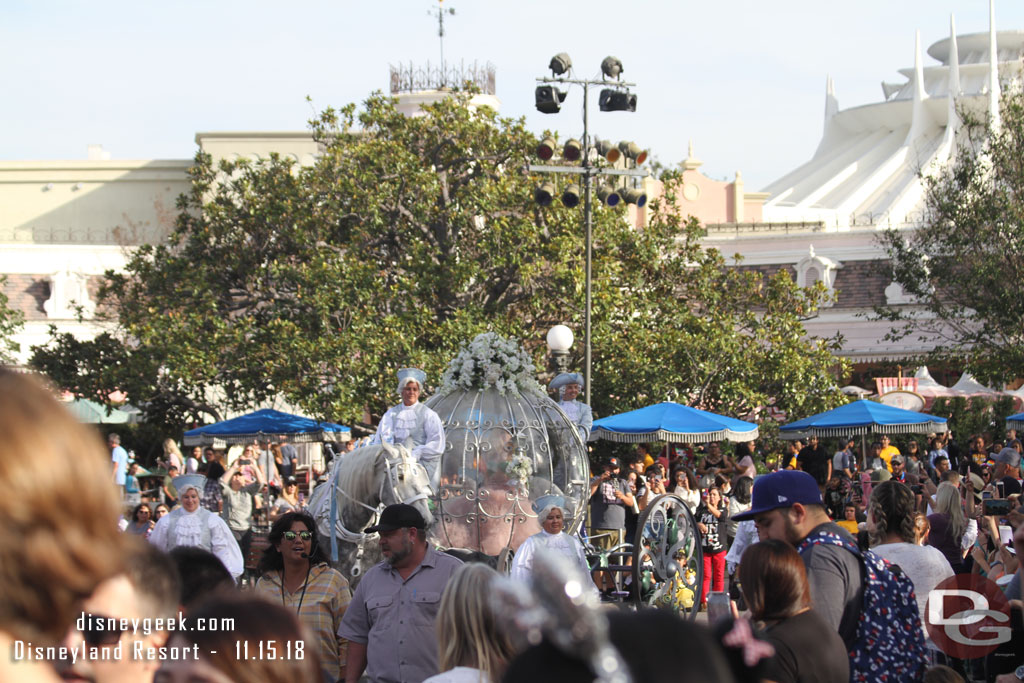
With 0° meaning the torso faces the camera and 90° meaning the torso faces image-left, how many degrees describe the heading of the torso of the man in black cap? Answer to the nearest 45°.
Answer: approximately 0°

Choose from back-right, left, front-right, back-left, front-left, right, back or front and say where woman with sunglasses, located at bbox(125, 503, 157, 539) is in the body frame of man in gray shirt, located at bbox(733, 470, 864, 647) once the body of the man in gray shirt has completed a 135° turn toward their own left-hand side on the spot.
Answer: back

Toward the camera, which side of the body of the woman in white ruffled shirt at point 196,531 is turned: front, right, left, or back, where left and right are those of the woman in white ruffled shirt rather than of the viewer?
front

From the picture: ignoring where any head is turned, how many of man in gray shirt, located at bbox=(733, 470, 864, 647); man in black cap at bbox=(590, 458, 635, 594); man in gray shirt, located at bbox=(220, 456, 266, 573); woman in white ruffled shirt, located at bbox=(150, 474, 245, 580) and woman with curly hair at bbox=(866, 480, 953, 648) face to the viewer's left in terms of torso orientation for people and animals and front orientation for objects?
1

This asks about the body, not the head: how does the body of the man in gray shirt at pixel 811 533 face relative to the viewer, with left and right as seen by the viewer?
facing to the left of the viewer

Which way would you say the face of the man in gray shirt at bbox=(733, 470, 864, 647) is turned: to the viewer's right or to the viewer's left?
to the viewer's left

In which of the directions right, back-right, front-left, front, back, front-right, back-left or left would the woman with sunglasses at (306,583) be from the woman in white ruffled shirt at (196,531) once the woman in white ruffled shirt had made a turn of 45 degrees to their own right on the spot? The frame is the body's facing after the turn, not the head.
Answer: front-left

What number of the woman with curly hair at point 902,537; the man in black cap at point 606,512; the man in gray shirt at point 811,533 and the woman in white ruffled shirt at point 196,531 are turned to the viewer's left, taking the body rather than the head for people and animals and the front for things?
1

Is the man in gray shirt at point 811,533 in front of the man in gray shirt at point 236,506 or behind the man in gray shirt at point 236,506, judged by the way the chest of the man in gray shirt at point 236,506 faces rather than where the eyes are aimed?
in front

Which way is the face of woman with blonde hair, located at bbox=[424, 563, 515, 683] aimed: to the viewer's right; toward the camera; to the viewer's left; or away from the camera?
away from the camera
